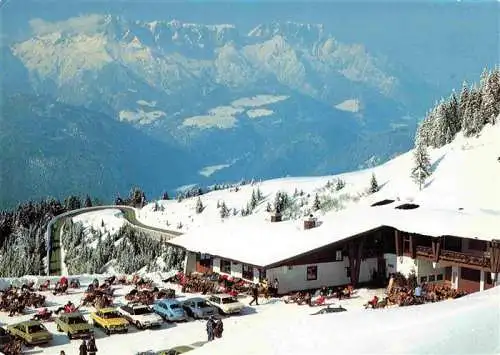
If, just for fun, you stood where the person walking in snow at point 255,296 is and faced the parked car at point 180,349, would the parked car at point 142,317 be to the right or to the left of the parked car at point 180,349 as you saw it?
right

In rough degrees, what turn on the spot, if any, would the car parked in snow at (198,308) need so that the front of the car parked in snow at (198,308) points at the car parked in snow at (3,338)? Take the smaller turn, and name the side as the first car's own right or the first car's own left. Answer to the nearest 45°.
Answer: approximately 90° to the first car's own right

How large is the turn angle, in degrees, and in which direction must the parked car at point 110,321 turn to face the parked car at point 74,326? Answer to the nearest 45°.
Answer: approximately 135° to its right

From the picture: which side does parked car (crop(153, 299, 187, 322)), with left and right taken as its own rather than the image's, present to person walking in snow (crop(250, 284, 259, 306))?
left

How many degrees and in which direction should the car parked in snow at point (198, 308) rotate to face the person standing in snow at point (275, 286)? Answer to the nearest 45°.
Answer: approximately 90° to its left

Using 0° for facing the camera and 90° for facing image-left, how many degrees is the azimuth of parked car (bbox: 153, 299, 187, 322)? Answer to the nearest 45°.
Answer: approximately 315°

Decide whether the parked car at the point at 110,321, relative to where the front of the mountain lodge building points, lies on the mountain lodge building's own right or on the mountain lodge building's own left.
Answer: on the mountain lodge building's own right

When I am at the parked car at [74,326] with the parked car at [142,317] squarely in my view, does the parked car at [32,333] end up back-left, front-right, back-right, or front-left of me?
back-right

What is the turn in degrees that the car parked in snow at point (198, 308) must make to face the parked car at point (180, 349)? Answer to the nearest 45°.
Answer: approximately 45° to its right

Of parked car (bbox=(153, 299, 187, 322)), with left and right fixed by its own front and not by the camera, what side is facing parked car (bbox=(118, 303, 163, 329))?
right
